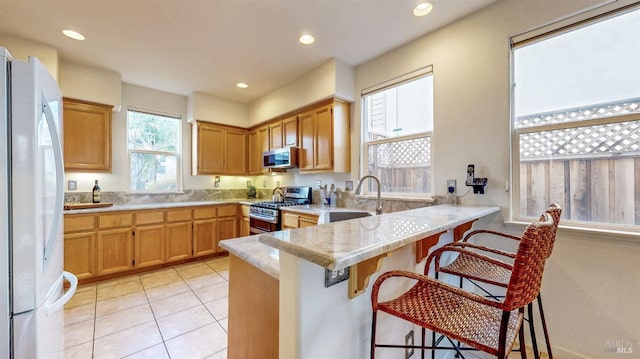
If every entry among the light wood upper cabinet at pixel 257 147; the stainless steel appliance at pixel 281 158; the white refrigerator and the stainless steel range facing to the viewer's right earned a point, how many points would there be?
1

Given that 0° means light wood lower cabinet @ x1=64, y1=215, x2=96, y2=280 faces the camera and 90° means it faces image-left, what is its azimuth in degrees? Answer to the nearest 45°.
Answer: approximately 315°

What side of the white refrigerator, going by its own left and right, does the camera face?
right

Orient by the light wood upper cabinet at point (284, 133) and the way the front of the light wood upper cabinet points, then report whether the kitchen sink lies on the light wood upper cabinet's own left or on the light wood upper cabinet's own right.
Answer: on the light wood upper cabinet's own left

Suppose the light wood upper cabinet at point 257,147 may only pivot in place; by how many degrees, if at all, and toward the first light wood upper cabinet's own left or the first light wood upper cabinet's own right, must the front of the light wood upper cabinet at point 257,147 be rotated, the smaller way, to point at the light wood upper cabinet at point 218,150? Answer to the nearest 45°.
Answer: approximately 45° to the first light wood upper cabinet's own right

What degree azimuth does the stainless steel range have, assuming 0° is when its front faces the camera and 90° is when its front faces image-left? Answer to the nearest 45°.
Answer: approximately 45°

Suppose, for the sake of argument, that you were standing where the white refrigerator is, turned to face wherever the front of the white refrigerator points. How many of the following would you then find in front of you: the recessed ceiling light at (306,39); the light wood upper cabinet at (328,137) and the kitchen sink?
3

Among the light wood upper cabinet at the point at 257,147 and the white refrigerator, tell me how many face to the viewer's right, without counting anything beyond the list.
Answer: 1
